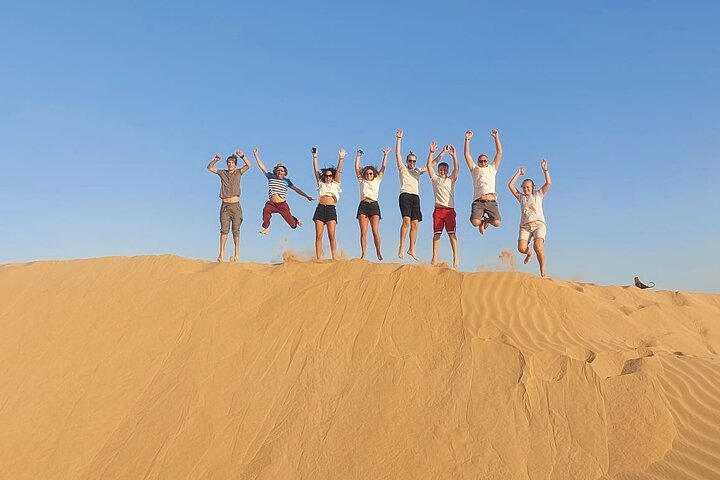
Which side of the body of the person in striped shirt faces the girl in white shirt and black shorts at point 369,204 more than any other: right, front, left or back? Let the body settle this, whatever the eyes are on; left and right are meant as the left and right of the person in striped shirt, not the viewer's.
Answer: left

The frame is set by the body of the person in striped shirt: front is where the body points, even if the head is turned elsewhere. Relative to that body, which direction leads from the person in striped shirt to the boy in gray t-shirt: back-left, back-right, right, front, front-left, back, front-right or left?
right

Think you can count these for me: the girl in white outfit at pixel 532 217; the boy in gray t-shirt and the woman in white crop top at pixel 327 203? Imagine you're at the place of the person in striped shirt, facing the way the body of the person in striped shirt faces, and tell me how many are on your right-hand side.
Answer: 1

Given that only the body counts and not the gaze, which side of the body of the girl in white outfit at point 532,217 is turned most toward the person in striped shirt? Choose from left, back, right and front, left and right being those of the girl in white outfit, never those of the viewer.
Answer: right

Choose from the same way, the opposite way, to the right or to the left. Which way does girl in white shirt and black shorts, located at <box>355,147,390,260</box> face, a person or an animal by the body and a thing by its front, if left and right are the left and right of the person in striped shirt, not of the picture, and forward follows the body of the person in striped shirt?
the same way

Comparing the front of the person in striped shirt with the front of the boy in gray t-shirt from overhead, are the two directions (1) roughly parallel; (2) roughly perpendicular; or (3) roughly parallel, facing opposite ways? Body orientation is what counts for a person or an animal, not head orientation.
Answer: roughly parallel

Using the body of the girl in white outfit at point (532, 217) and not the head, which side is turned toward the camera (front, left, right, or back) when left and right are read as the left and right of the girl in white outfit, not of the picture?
front

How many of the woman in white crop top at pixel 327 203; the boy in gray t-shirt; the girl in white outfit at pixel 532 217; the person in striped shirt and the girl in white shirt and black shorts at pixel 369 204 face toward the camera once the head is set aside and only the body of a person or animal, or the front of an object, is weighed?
5

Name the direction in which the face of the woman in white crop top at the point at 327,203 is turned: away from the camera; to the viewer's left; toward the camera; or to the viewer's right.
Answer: toward the camera

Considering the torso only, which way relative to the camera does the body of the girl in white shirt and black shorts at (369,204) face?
toward the camera

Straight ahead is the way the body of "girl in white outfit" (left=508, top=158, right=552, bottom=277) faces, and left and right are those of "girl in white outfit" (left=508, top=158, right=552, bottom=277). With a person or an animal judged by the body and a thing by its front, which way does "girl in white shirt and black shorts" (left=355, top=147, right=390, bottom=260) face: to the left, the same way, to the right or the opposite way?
the same way

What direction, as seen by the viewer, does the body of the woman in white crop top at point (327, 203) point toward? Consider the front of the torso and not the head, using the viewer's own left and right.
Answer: facing the viewer

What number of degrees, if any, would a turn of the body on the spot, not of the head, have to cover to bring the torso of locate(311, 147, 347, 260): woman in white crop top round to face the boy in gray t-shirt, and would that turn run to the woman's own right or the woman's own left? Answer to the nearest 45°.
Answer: approximately 90° to the woman's own right

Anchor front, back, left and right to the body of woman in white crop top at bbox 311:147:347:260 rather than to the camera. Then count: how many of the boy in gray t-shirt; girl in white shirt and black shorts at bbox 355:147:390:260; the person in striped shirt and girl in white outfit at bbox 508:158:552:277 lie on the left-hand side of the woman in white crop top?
2

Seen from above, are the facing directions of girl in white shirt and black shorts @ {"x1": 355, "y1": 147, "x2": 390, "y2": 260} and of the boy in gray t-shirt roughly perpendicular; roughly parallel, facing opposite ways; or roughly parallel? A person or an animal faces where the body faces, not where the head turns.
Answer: roughly parallel

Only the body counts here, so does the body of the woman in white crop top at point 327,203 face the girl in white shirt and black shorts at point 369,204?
no

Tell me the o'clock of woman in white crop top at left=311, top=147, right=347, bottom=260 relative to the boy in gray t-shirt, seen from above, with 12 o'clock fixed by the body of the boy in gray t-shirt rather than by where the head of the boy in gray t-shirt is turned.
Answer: The woman in white crop top is roughly at 10 o'clock from the boy in gray t-shirt.
